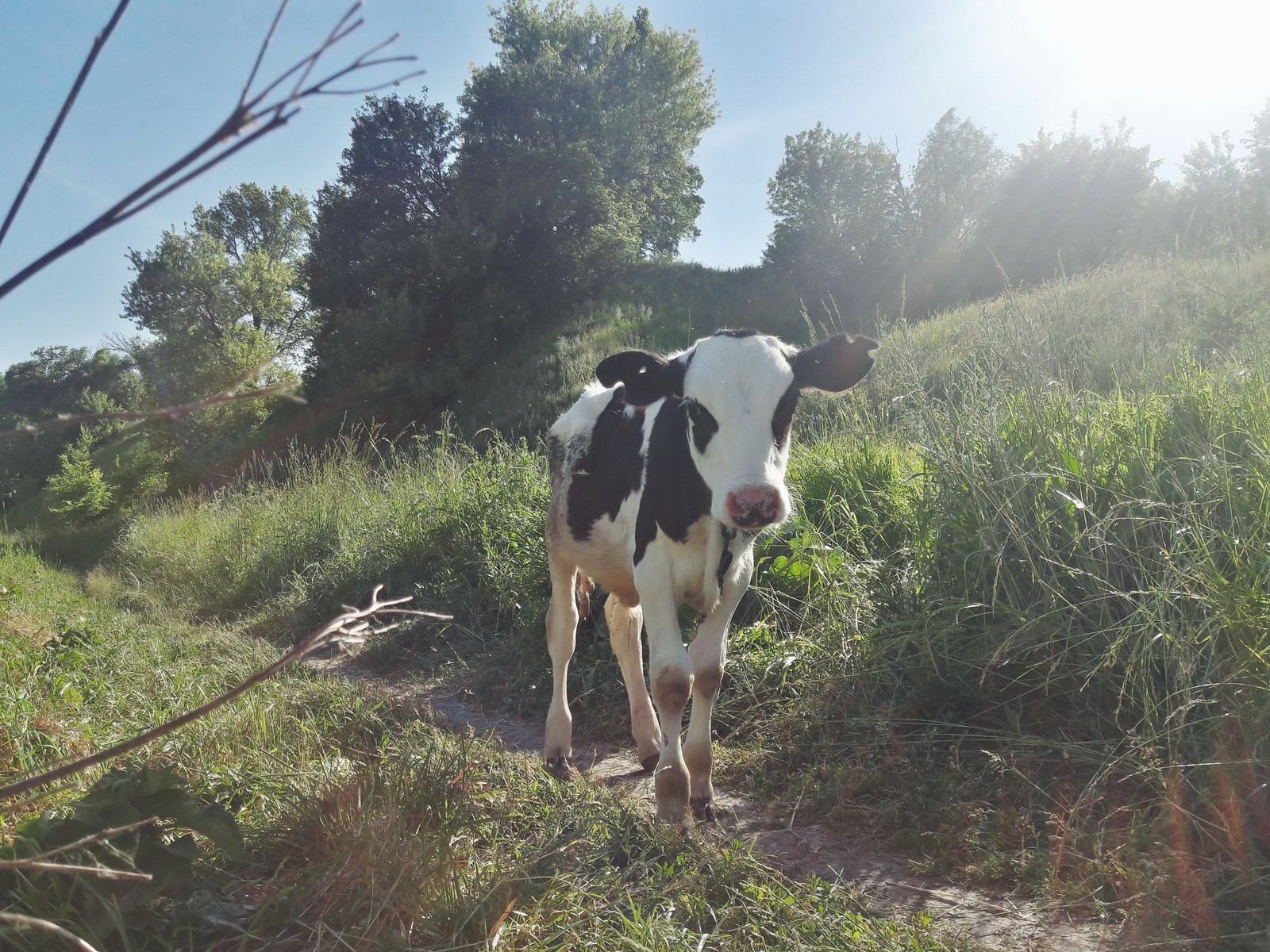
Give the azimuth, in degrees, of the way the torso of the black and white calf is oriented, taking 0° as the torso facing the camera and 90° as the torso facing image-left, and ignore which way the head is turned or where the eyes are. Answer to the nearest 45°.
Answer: approximately 315°

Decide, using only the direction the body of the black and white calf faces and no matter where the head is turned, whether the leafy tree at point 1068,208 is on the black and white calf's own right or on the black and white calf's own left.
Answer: on the black and white calf's own left

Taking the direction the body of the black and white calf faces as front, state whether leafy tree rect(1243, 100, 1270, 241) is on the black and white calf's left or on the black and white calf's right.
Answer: on the black and white calf's left

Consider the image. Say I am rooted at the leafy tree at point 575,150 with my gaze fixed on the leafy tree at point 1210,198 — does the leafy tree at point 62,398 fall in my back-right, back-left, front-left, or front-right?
back-left

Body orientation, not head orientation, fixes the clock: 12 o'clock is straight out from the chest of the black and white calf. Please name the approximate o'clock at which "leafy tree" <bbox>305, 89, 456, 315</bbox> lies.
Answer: The leafy tree is roughly at 7 o'clock from the black and white calf.

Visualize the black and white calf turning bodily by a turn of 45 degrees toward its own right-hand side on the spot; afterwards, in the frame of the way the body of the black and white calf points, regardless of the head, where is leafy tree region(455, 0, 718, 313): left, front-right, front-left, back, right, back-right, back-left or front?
back

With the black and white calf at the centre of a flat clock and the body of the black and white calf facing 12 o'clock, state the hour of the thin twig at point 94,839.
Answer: The thin twig is roughly at 2 o'clock from the black and white calf.

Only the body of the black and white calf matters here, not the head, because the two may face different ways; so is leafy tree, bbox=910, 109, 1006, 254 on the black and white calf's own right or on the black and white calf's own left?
on the black and white calf's own left
